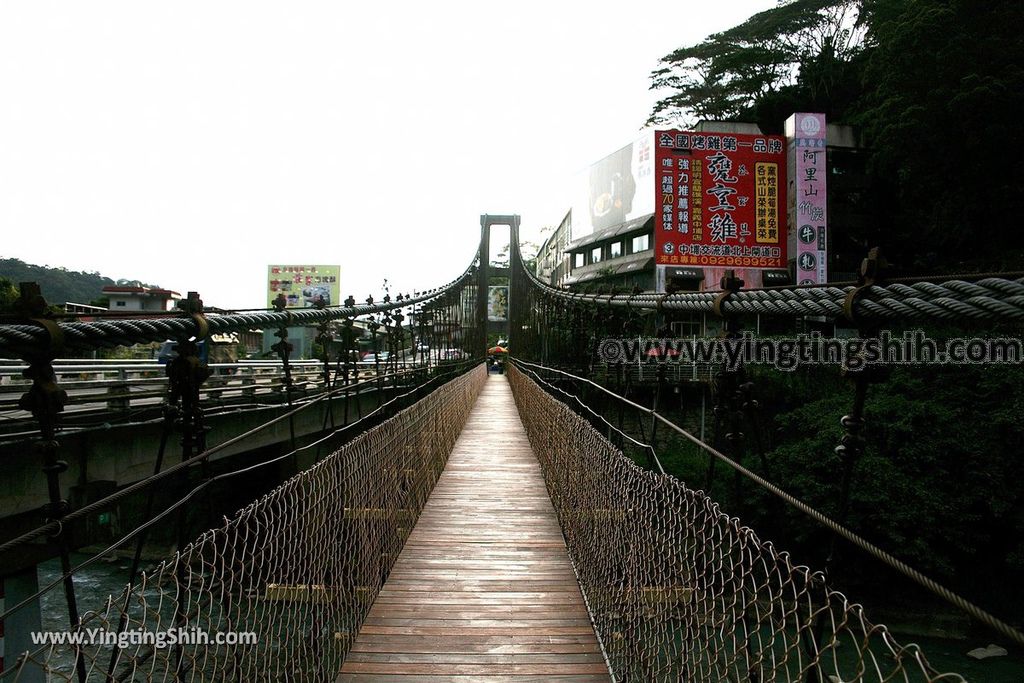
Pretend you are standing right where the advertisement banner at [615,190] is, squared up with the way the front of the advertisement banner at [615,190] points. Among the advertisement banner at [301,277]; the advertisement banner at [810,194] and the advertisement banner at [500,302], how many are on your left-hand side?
1

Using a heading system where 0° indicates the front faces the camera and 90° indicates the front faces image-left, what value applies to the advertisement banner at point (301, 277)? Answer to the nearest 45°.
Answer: approximately 0°

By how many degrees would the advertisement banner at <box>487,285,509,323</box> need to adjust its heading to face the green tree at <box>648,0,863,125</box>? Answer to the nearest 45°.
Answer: approximately 45° to its left

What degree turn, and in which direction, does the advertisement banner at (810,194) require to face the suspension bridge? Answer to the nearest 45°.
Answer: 0° — it already faces it

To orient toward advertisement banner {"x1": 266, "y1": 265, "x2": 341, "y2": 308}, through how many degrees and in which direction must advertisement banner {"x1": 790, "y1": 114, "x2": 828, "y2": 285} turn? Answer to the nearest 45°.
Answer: approximately 90° to its right

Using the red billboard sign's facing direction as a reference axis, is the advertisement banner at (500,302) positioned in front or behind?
behind

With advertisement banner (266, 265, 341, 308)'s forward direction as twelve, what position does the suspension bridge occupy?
The suspension bridge is roughly at 12 o'clock from the advertisement banner.
